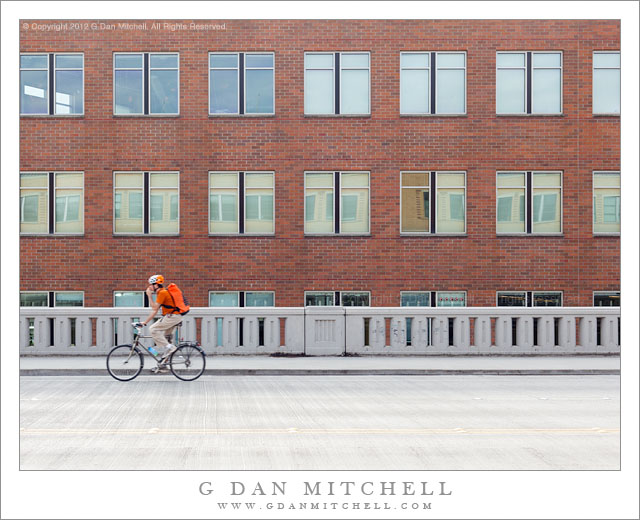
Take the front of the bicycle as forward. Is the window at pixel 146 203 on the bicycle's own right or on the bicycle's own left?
on the bicycle's own right

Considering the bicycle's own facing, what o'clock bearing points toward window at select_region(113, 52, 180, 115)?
The window is roughly at 3 o'clock from the bicycle.

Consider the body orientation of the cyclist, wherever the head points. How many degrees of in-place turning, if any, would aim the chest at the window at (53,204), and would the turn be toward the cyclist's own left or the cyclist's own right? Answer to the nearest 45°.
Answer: approximately 90° to the cyclist's own right

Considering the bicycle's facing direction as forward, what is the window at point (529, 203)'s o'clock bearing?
The window is roughly at 5 o'clock from the bicycle.

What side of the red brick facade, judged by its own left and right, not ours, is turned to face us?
front

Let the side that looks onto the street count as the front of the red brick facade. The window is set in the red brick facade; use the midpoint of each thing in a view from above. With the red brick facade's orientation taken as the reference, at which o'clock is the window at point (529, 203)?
The window is roughly at 9 o'clock from the red brick facade.

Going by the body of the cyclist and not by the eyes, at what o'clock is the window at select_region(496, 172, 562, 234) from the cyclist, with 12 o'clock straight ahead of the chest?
The window is roughly at 5 o'clock from the cyclist.

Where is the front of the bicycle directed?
to the viewer's left

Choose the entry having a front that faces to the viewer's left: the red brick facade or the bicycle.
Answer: the bicycle

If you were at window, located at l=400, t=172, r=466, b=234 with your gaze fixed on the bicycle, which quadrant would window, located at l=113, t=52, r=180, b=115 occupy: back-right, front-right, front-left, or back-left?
front-right

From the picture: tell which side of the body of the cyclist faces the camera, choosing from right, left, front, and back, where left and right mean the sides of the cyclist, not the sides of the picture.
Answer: left
